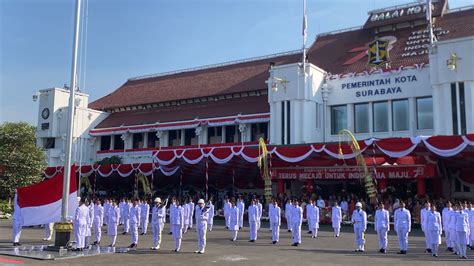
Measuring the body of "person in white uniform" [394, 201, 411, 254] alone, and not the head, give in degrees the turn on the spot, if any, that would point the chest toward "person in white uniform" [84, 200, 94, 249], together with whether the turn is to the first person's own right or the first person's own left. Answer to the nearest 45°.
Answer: approximately 90° to the first person's own right

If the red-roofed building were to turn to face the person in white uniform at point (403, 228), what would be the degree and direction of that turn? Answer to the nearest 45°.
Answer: approximately 45° to its left

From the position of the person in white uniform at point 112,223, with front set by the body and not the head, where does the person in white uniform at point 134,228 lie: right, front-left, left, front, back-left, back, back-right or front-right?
left

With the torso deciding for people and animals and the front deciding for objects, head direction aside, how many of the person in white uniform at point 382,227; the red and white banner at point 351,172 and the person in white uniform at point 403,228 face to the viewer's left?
0

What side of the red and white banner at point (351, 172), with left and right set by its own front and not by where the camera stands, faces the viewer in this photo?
front

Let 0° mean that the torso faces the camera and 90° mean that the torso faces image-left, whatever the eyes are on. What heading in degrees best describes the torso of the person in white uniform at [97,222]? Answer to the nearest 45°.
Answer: approximately 45°

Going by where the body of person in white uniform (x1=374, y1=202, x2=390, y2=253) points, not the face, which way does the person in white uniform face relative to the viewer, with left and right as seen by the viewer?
facing the viewer

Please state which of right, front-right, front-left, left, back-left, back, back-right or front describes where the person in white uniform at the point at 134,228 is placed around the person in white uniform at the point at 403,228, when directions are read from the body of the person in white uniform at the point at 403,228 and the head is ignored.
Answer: right

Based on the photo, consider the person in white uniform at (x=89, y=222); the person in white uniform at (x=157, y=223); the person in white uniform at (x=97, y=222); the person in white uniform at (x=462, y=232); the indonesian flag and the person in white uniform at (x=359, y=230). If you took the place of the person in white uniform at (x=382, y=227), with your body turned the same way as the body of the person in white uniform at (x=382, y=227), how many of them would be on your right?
5

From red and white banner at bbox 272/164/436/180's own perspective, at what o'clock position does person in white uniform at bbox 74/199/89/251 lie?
The person in white uniform is roughly at 1 o'clock from the red and white banner.

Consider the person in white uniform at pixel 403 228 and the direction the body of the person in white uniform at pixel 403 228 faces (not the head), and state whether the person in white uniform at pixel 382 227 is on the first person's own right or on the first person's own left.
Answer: on the first person's own right

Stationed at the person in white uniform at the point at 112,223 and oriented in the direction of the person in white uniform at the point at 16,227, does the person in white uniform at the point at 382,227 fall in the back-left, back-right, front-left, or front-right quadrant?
back-left
